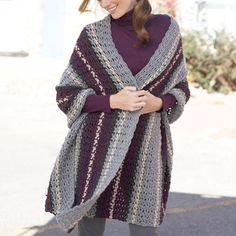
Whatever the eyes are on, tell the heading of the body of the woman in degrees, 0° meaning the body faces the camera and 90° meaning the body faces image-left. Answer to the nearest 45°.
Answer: approximately 0°

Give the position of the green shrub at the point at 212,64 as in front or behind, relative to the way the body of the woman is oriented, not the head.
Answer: behind
